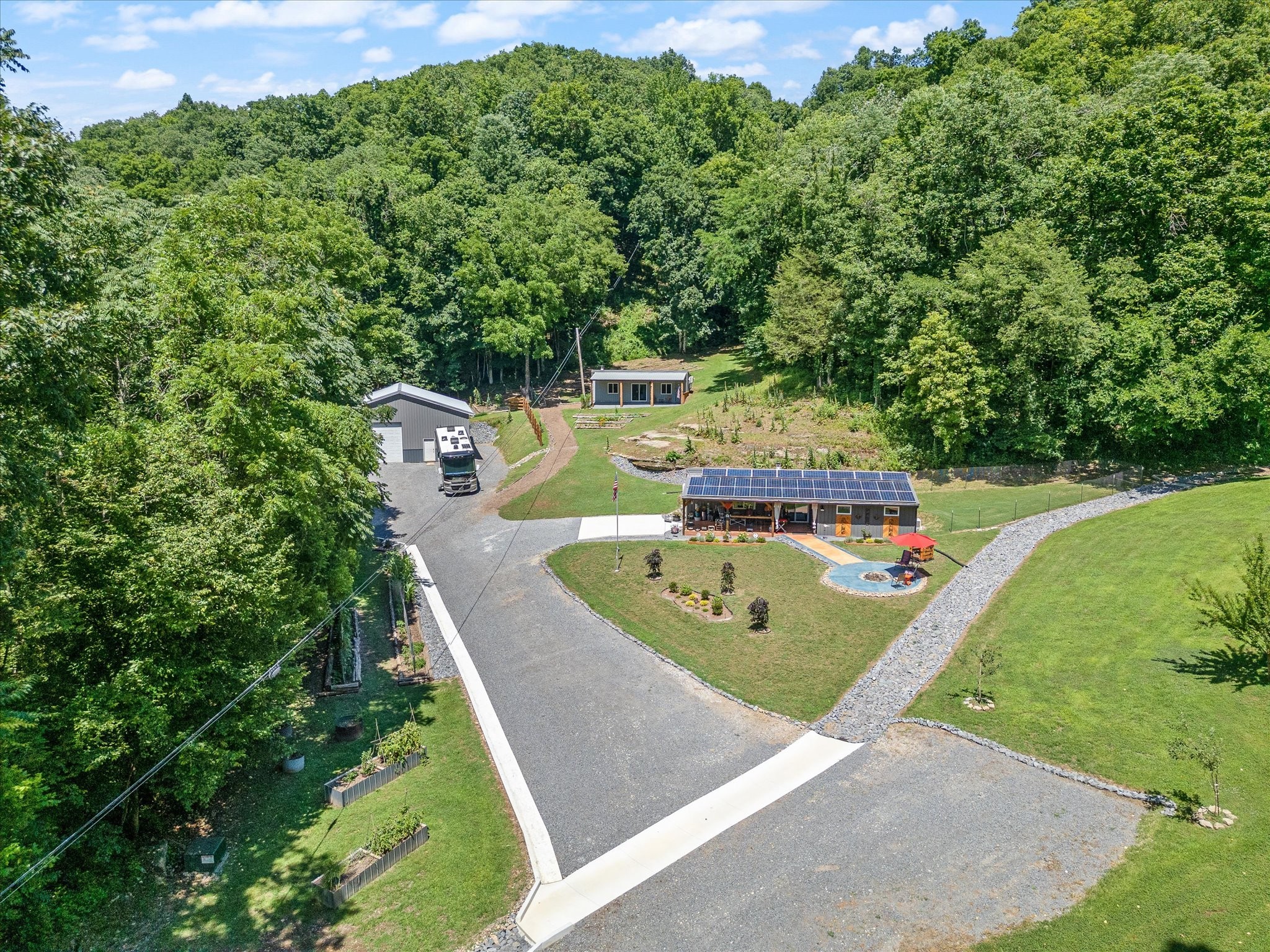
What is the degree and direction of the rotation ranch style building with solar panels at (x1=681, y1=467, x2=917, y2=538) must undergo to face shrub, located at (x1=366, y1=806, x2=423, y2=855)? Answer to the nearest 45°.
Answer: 0° — it already faces it

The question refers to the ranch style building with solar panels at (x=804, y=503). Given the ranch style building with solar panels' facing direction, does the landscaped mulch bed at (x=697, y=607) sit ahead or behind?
ahead

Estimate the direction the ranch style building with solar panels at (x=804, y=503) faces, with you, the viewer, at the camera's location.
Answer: facing the viewer

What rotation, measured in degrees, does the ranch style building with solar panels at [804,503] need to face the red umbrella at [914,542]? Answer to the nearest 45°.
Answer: approximately 45° to its left

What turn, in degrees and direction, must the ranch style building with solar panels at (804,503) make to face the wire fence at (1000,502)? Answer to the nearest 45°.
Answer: approximately 90° to its left

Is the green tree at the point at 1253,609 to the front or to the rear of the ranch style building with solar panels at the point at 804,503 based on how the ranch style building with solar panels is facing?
to the front

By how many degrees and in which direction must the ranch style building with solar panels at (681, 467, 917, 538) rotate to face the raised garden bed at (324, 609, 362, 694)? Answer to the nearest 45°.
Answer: approximately 45° to its right

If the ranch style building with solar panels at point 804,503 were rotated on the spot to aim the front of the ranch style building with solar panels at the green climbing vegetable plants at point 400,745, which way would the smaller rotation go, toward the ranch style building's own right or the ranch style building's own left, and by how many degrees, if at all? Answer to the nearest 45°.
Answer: approximately 45° to the ranch style building's own right

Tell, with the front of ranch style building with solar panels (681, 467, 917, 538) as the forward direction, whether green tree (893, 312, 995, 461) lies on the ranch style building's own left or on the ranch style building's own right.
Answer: on the ranch style building's own left

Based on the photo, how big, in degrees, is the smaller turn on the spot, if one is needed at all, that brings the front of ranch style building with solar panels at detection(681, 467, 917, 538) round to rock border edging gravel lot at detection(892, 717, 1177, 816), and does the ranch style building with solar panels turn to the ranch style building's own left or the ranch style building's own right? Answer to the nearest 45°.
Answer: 0° — it already faces it

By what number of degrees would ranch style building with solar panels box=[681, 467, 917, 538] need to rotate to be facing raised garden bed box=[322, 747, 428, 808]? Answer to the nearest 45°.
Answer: approximately 45° to its right
